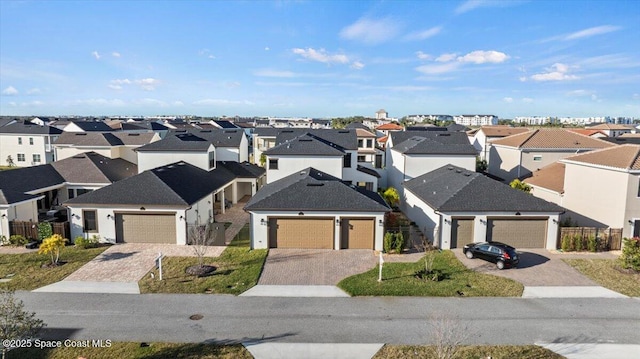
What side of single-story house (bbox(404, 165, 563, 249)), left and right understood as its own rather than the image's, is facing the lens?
front

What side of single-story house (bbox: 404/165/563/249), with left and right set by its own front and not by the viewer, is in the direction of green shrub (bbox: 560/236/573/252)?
left

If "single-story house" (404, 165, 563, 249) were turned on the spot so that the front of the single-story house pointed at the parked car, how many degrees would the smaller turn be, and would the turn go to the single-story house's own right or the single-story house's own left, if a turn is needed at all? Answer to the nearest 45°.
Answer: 0° — it already faces it

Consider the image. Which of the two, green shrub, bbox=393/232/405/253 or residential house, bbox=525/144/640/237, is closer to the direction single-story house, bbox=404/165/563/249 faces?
the green shrub

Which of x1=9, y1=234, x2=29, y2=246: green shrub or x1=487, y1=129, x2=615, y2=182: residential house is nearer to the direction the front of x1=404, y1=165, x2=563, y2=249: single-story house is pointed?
the green shrub

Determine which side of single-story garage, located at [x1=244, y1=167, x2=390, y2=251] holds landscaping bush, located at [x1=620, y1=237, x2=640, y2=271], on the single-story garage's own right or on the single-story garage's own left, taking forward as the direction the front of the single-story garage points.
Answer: on the single-story garage's own left

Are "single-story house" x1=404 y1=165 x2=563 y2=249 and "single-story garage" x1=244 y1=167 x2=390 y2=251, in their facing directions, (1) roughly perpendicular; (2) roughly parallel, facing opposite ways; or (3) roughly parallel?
roughly parallel

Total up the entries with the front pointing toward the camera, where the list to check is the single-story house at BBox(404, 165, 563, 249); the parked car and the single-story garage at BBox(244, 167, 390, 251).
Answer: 2

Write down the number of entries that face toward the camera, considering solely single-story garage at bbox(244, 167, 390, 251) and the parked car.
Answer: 1

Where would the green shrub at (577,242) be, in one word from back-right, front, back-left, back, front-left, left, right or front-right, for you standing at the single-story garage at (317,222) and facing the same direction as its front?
left

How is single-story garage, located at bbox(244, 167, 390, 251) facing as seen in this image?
toward the camera

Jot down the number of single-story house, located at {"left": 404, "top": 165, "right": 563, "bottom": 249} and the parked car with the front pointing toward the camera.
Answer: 1

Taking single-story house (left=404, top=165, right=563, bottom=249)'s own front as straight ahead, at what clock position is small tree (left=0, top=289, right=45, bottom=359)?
The small tree is roughly at 1 o'clock from the single-story house.

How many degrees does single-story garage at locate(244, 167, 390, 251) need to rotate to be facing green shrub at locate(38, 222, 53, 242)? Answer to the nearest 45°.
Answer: approximately 90° to its right

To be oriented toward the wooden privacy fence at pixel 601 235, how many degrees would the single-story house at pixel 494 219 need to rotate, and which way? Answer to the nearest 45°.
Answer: approximately 90° to its left

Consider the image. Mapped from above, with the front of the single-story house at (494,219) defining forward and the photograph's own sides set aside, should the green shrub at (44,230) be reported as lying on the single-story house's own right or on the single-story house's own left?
on the single-story house's own right
